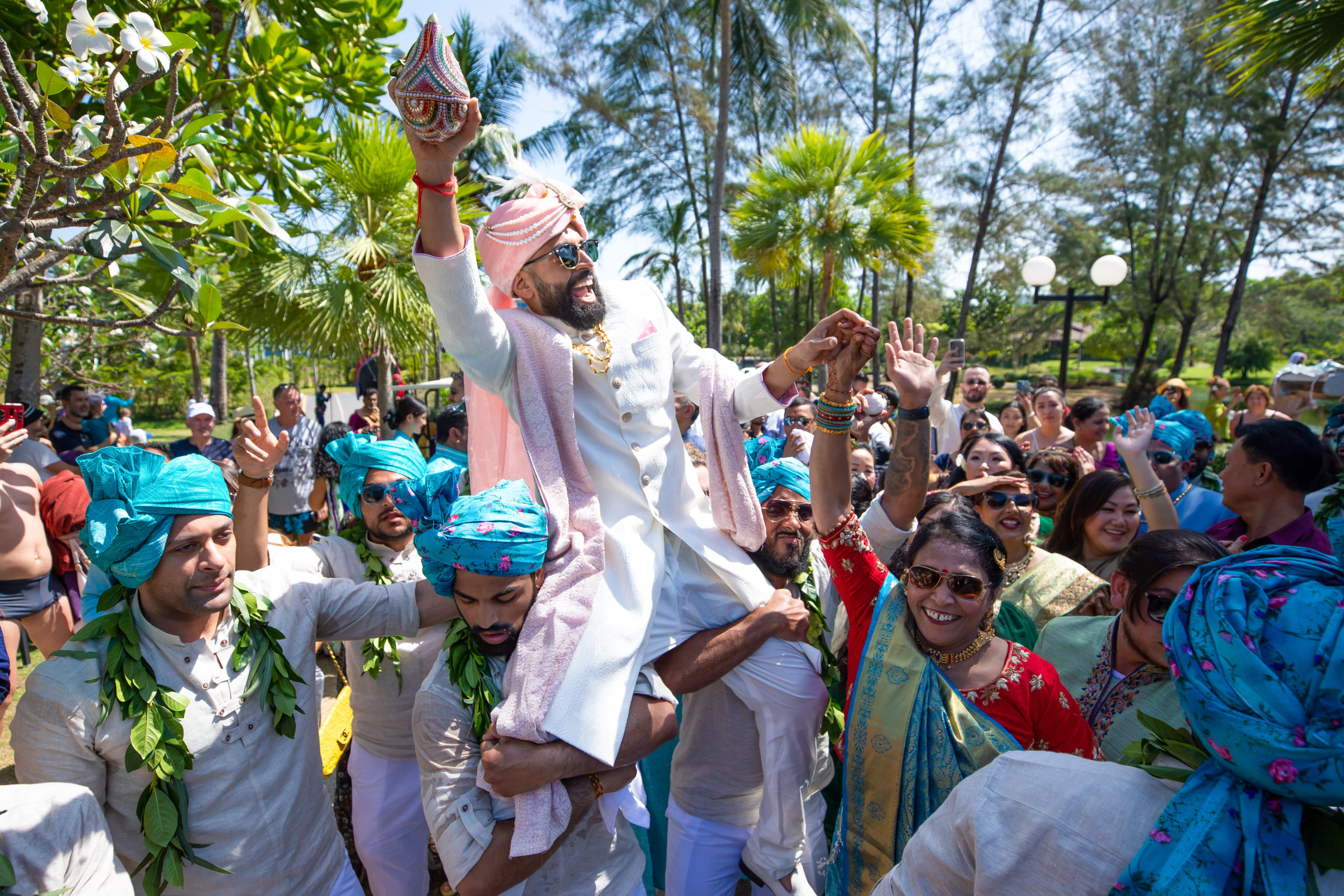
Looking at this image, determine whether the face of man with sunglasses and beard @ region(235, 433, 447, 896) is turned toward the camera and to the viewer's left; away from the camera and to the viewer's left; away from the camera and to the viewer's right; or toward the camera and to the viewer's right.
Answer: toward the camera and to the viewer's right

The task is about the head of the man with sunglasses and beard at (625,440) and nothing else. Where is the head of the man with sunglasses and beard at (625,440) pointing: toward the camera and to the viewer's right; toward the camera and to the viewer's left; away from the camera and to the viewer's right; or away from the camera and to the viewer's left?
toward the camera and to the viewer's right

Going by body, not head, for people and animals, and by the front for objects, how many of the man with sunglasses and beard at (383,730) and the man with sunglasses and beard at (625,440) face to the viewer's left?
0

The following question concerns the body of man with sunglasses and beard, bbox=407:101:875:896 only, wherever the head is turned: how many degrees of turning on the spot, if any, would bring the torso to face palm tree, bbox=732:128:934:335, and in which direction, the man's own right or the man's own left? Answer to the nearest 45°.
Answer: approximately 135° to the man's own left

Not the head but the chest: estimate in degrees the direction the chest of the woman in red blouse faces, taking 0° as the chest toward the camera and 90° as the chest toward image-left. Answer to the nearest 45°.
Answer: approximately 0°

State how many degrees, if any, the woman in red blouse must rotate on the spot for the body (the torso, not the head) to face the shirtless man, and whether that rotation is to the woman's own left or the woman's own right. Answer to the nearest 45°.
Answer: approximately 90° to the woman's own right

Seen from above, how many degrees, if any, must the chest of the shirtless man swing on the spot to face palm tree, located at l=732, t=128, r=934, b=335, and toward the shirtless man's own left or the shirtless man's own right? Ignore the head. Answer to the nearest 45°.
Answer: approximately 45° to the shirtless man's own left

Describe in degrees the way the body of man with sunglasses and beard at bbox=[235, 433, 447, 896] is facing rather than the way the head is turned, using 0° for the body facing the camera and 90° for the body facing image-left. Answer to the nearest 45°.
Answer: approximately 315°

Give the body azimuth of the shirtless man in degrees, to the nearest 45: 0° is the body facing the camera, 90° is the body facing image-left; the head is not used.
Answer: approximately 315°

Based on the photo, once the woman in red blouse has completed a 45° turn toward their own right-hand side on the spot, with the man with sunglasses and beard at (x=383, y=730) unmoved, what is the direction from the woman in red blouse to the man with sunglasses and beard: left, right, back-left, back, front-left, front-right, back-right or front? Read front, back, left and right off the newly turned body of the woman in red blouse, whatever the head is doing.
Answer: front-right
